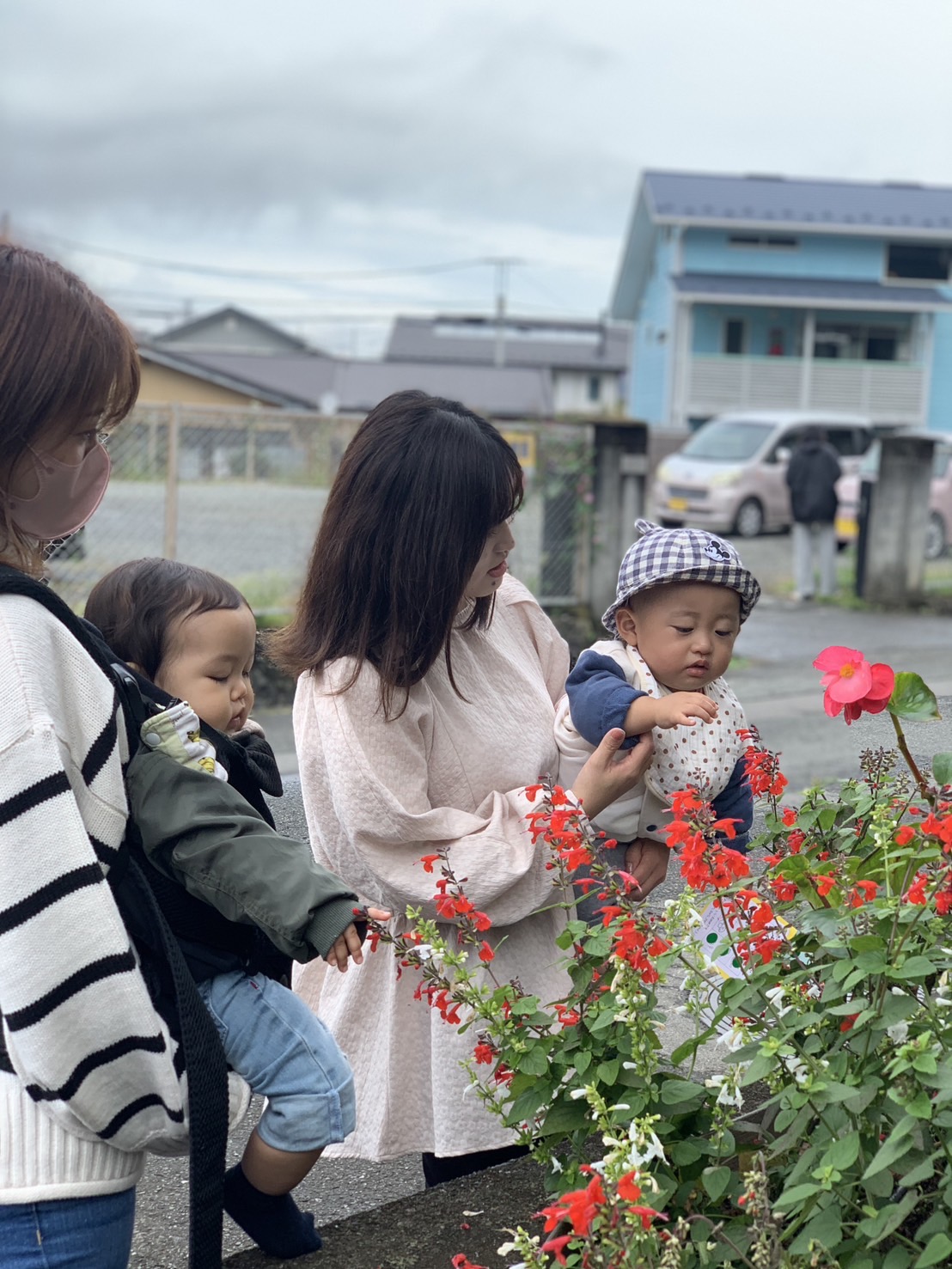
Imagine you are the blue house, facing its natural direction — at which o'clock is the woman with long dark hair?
The woman with long dark hair is roughly at 12 o'clock from the blue house.

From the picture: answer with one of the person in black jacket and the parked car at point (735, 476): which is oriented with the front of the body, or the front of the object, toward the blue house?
the person in black jacket

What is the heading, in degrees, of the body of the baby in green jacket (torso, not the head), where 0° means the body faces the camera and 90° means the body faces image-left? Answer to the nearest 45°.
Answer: approximately 270°

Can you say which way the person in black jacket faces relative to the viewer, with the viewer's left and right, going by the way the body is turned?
facing away from the viewer

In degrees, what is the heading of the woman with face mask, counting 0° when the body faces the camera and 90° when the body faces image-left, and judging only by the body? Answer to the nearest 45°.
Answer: approximately 270°

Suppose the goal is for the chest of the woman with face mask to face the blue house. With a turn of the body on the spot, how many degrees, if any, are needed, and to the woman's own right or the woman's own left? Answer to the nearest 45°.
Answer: approximately 45° to the woman's own left

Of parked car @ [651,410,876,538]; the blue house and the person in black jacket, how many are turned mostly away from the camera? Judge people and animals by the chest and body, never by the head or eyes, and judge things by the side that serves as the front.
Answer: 1

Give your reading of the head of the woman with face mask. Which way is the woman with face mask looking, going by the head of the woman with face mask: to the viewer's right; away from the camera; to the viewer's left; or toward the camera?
to the viewer's right

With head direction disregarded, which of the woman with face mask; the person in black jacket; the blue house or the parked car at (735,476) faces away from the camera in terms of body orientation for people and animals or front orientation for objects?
the person in black jacket

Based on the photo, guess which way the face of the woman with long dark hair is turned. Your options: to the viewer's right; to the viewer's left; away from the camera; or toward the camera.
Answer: to the viewer's right
